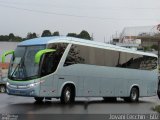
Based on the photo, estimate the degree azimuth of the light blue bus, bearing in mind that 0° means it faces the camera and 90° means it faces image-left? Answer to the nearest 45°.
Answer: approximately 45°
